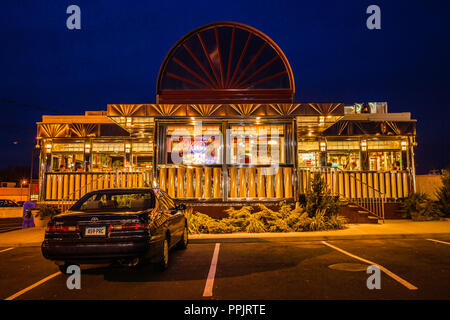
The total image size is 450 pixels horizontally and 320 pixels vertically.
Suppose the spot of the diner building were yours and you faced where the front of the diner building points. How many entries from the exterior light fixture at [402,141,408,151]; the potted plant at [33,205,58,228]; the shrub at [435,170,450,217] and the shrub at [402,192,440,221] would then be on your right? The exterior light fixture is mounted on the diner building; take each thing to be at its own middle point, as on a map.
1

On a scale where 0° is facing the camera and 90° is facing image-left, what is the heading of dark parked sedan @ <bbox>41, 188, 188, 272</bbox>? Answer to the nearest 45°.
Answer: approximately 180°

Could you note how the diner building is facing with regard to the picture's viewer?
facing the viewer

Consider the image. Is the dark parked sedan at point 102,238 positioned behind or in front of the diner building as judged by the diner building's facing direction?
in front

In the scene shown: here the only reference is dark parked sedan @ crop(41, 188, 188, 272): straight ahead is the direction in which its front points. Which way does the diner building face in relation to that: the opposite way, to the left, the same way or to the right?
the opposite way

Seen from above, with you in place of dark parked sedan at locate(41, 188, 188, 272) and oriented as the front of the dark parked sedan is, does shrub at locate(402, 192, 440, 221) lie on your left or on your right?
on your right

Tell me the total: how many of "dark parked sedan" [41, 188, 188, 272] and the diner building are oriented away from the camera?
1

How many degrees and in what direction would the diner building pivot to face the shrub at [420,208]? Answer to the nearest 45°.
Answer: approximately 90° to its left

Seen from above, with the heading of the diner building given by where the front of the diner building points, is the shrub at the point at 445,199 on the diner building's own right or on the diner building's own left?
on the diner building's own left

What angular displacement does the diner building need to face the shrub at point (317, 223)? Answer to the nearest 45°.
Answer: approximately 45° to its left

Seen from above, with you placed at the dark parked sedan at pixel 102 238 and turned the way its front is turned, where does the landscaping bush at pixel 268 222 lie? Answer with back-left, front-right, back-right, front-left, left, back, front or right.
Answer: front-right
